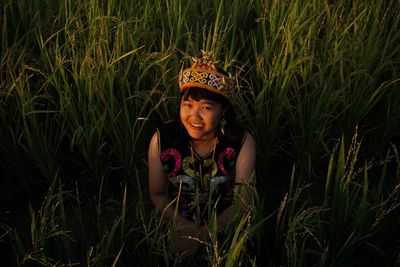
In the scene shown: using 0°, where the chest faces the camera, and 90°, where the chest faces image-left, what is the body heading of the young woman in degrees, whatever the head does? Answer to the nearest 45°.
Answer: approximately 0°
